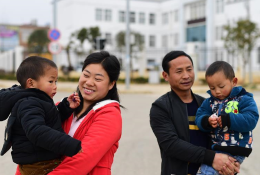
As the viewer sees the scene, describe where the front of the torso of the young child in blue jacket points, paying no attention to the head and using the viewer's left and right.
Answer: facing the viewer and to the left of the viewer

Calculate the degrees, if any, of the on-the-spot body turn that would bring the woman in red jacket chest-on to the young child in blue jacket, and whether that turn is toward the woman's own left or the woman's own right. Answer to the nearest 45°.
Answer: approximately 135° to the woman's own left

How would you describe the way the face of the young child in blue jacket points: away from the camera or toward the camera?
toward the camera
